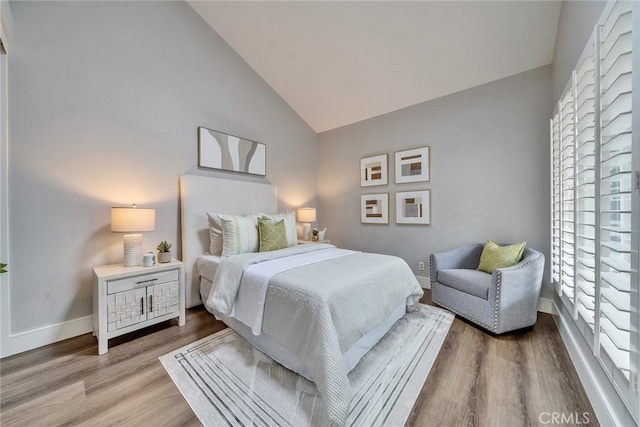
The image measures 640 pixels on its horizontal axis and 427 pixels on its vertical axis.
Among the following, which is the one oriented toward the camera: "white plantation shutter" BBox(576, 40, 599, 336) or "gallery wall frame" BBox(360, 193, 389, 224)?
the gallery wall frame

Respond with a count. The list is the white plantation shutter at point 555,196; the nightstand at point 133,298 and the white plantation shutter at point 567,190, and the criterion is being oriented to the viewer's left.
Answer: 2

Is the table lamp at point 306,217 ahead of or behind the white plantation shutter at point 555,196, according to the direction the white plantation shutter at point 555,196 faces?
ahead

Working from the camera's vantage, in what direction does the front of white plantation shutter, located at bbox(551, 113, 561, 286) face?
facing to the left of the viewer

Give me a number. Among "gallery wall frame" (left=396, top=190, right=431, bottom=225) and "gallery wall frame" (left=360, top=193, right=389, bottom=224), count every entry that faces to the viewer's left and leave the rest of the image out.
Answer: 0

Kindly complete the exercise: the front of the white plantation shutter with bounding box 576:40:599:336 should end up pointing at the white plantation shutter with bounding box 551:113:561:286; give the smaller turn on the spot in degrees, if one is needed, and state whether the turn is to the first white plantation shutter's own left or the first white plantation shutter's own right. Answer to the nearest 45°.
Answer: approximately 90° to the first white plantation shutter's own right

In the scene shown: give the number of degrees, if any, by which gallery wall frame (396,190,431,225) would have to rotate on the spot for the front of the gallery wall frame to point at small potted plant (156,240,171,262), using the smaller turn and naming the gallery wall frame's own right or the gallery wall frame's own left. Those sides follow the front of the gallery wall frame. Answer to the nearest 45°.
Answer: approximately 45° to the gallery wall frame's own right

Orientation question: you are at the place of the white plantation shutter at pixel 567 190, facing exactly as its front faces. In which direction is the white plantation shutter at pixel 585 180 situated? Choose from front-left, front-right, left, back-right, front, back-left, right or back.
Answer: left

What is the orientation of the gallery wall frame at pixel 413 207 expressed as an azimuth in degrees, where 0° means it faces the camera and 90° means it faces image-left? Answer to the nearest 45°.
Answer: approximately 0°

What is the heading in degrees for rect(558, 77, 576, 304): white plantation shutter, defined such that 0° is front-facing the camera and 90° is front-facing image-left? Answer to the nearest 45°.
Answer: approximately 90°

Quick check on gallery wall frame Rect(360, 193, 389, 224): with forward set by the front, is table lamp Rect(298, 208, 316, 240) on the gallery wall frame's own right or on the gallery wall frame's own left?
on the gallery wall frame's own right

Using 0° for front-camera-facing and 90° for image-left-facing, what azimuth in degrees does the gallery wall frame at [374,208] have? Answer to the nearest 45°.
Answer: approximately 0°
